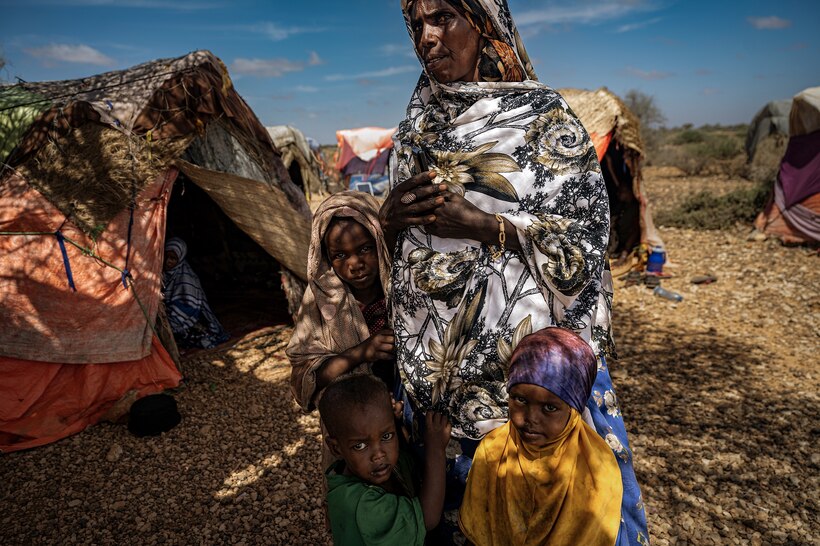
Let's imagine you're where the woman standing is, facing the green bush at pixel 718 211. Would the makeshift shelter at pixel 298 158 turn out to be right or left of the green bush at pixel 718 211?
left

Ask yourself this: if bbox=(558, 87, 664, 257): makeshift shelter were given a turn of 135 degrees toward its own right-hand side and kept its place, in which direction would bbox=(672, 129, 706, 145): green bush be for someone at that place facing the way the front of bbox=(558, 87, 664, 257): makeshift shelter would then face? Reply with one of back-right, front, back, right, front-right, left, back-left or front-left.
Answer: right

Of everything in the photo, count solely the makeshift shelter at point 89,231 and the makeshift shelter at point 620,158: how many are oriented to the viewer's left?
0

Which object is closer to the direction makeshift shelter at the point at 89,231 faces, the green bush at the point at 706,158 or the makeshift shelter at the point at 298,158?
the green bush

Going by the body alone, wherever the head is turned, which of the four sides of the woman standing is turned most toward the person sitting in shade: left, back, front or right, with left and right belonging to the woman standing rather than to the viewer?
right

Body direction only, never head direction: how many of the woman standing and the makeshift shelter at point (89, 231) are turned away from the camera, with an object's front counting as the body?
0

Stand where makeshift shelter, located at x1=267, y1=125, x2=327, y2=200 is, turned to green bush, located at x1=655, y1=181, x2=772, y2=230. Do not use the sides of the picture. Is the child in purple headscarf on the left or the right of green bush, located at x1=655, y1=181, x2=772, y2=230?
right

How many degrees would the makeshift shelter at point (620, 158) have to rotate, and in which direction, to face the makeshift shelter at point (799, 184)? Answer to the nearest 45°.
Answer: approximately 90° to its left

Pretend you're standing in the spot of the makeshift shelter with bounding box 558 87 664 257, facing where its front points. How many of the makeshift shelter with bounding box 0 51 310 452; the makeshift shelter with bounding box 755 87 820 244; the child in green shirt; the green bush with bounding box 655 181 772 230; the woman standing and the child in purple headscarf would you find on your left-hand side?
2

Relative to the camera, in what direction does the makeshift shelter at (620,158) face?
facing the viewer and to the right of the viewer

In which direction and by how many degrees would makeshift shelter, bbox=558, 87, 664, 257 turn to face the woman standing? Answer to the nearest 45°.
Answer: approximately 45° to its right

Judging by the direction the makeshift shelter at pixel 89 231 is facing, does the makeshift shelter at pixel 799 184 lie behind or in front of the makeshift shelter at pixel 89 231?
in front

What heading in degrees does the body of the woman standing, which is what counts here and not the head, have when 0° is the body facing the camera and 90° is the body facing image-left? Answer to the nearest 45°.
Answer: approximately 45°
